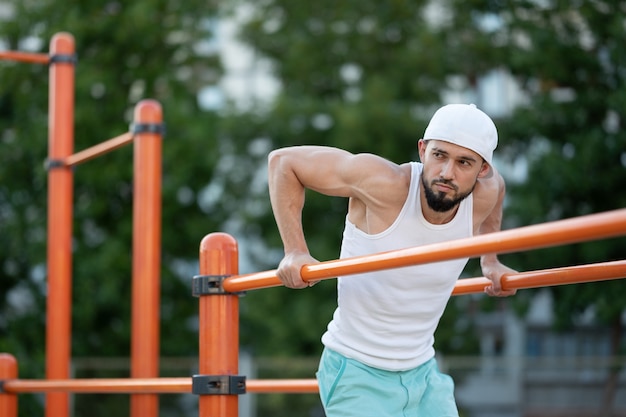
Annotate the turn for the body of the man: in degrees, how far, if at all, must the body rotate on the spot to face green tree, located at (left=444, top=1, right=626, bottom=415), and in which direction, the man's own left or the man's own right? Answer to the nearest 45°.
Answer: approximately 135° to the man's own left

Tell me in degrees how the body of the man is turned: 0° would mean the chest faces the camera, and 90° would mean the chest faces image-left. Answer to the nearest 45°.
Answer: approximately 315°
